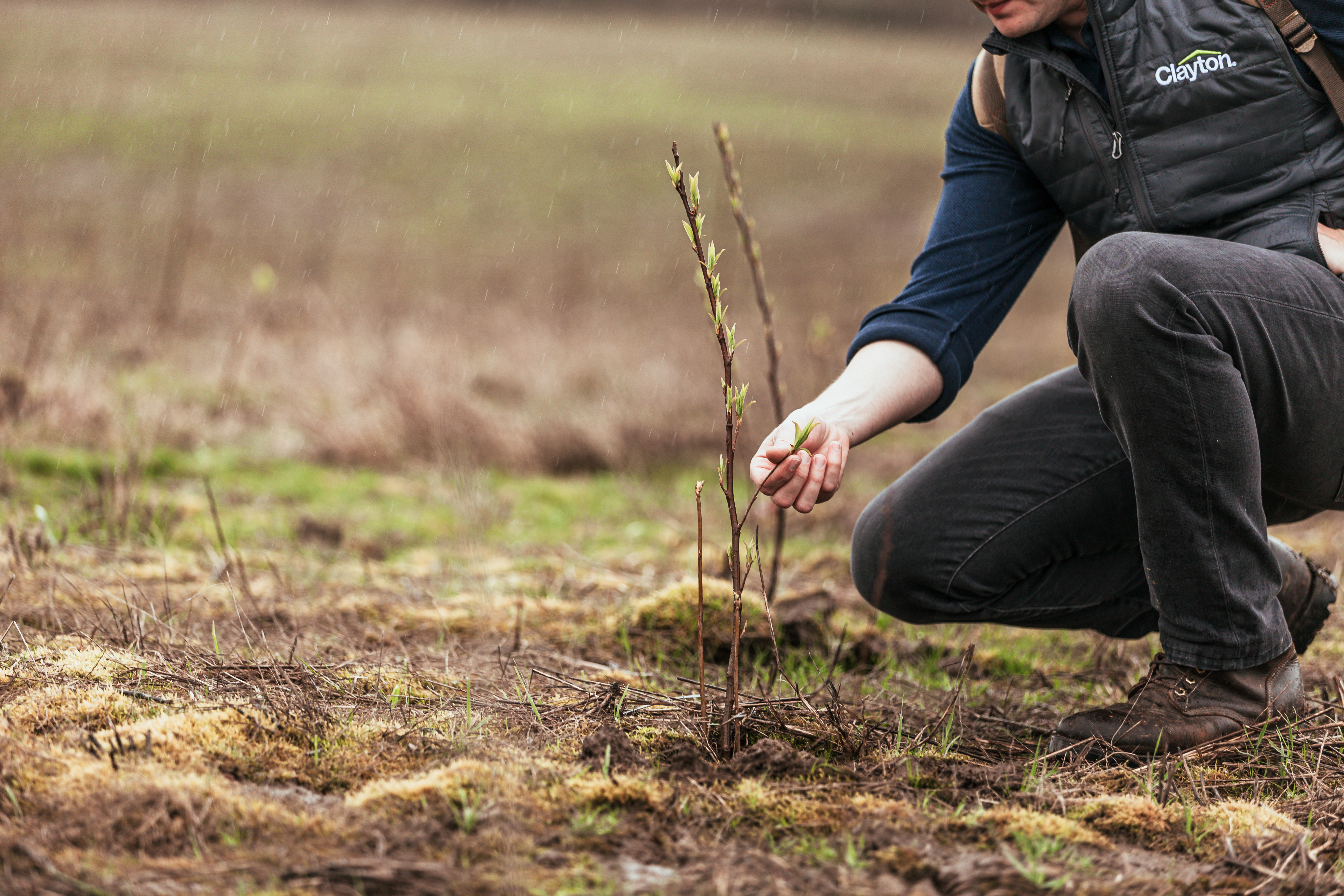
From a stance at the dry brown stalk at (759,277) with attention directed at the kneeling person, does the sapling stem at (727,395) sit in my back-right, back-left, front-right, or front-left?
front-right

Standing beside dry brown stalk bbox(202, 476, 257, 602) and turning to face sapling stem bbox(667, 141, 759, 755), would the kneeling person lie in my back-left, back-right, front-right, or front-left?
front-left

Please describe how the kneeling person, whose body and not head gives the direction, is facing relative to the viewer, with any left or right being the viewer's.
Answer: facing the viewer and to the left of the viewer

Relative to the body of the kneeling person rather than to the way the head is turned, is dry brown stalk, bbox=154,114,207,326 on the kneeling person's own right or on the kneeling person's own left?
on the kneeling person's own right

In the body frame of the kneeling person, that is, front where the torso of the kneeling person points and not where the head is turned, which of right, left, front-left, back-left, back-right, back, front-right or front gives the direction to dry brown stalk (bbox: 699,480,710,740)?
front

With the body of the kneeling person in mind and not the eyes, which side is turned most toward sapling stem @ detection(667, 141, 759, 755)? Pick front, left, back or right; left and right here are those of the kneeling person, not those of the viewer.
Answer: front

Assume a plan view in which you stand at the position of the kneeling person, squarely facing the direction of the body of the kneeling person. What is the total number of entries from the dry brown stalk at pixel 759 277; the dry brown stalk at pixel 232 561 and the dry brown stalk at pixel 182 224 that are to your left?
0

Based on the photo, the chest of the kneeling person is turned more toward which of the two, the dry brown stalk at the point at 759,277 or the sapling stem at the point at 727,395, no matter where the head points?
the sapling stem

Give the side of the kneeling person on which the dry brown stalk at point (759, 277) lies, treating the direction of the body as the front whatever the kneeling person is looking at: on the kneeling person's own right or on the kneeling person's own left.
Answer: on the kneeling person's own right
